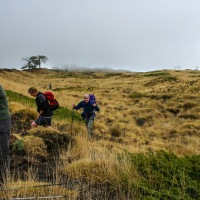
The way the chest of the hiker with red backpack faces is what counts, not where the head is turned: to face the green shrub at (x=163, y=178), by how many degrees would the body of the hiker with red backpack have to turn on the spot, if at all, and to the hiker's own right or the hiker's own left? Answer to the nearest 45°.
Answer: approximately 135° to the hiker's own left

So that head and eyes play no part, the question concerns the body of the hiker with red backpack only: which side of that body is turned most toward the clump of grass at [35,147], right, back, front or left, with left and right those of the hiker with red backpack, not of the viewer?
left

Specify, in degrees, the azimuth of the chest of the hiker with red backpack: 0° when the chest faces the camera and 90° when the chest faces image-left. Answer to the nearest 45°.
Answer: approximately 90°

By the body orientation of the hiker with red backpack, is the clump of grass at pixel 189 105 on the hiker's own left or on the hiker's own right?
on the hiker's own right
